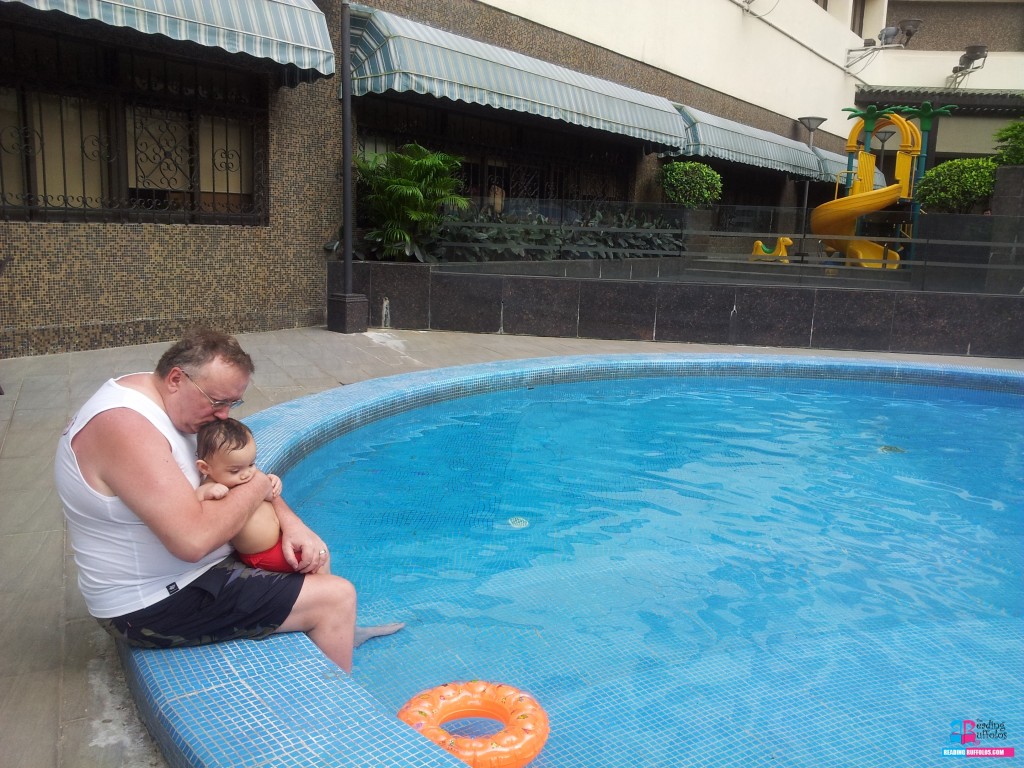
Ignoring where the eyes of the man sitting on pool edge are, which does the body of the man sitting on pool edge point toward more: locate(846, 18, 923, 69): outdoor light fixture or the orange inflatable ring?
the orange inflatable ring

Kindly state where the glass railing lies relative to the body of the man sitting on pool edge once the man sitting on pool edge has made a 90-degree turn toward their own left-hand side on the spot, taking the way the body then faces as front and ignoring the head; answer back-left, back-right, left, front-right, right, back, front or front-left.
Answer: front-right

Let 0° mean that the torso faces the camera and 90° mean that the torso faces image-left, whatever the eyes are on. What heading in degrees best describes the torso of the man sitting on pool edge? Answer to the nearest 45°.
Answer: approximately 270°

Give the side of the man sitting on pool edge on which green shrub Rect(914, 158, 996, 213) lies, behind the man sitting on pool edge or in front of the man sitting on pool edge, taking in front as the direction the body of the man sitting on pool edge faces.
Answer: in front

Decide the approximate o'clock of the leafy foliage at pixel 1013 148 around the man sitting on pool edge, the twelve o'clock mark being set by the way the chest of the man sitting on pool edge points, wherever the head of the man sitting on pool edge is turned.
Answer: The leafy foliage is roughly at 11 o'clock from the man sitting on pool edge.

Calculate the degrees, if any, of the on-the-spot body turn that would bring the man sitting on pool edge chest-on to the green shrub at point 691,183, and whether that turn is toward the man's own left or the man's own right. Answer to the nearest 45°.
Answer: approximately 45° to the man's own left

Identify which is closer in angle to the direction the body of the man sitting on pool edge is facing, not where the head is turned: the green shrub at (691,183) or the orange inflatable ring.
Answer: the orange inflatable ring

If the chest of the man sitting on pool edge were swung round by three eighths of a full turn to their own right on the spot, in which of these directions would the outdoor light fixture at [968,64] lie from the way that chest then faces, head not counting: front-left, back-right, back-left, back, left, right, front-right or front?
back
